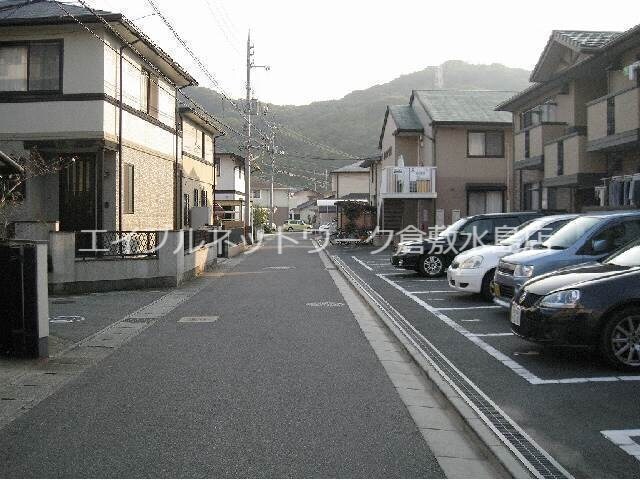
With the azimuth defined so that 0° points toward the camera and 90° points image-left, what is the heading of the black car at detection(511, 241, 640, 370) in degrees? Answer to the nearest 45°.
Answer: approximately 45°

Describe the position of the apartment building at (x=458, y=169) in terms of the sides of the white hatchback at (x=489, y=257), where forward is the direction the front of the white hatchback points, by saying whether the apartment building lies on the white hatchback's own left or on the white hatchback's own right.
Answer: on the white hatchback's own right

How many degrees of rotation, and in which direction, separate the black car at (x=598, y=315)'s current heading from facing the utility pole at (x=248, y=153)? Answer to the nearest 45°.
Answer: approximately 90° to its right

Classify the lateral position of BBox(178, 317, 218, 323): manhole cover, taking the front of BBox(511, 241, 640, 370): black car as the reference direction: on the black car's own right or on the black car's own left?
on the black car's own right

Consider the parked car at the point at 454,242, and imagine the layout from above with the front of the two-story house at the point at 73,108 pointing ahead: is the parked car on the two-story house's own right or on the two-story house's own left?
on the two-story house's own left

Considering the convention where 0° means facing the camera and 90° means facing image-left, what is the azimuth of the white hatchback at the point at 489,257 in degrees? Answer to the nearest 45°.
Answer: approximately 45°

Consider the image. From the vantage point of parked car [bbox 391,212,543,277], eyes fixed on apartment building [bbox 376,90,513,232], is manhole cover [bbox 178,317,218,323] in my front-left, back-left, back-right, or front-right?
back-left

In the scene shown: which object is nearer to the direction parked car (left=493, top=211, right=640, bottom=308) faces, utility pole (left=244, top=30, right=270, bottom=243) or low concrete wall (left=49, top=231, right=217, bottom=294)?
the low concrete wall

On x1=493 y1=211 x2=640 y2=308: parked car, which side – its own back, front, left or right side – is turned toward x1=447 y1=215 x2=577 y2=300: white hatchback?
right

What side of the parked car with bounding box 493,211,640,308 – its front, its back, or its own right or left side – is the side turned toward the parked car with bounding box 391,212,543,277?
right
